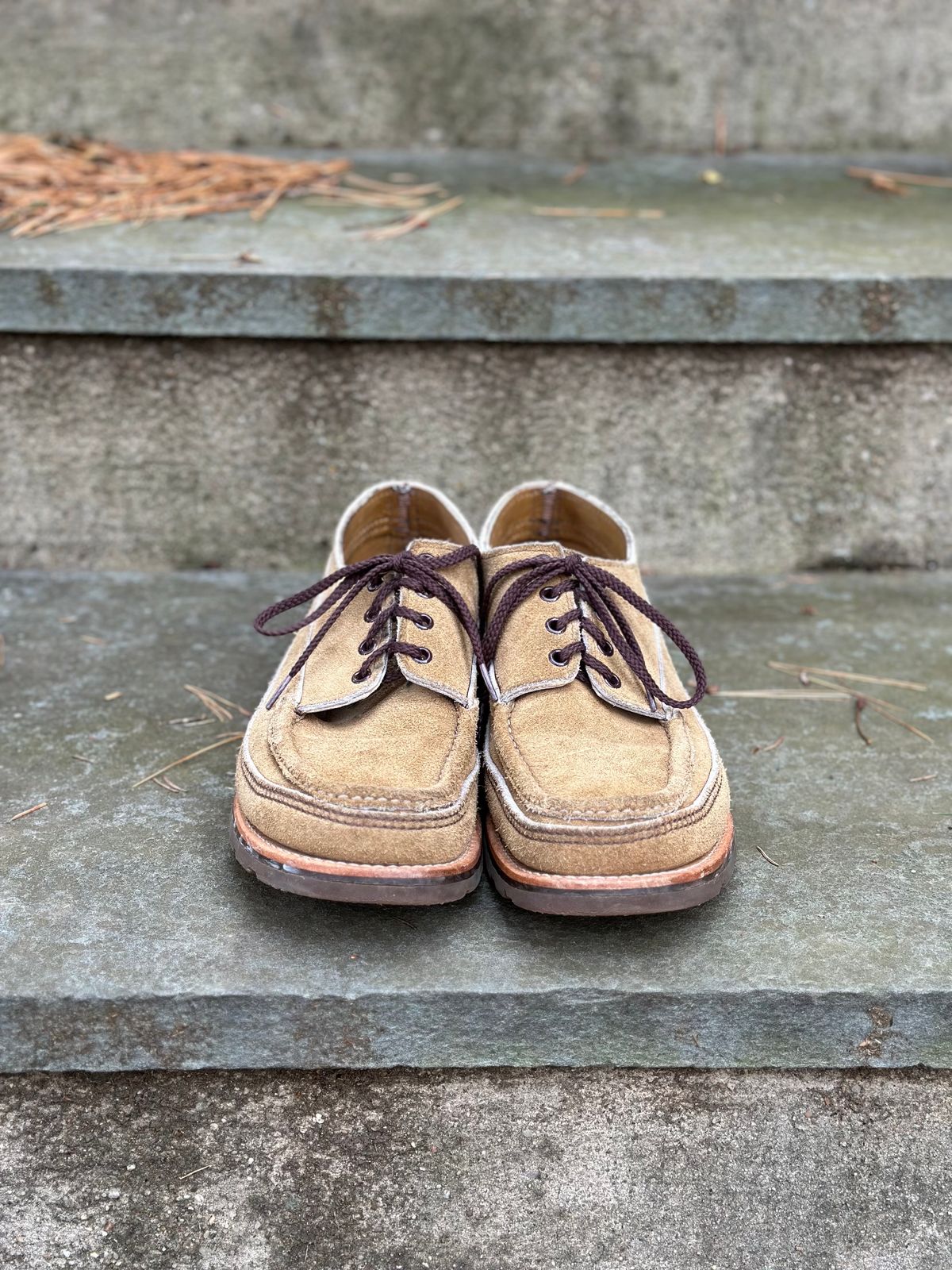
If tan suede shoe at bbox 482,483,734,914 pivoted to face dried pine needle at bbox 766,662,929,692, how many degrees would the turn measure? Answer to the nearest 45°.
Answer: approximately 135° to its left

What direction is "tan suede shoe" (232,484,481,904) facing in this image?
toward the camera

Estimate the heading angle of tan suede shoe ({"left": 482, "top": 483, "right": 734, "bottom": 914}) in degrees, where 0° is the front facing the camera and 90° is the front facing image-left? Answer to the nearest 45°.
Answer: approximately 0°

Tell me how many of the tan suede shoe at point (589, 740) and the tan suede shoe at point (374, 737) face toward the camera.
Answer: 2

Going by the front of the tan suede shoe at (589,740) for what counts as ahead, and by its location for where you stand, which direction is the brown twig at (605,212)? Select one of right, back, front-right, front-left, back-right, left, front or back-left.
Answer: back

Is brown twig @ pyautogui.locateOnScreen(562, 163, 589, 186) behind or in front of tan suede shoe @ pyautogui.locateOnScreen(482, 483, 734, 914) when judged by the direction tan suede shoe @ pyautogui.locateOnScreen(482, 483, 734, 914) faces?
behind

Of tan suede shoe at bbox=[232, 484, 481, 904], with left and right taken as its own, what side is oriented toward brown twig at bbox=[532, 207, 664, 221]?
back

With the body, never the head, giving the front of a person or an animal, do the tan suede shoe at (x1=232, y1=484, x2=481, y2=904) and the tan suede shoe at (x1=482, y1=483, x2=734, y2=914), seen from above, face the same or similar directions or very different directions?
same or similar directions

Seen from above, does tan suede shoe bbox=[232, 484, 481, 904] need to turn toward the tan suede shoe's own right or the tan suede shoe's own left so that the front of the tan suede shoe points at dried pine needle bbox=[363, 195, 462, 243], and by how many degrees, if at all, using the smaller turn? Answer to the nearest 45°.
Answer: approximately 180°

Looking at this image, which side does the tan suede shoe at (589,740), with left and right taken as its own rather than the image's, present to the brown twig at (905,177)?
back

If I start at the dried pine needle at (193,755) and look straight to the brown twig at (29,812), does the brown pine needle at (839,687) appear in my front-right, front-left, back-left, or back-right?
back-left
